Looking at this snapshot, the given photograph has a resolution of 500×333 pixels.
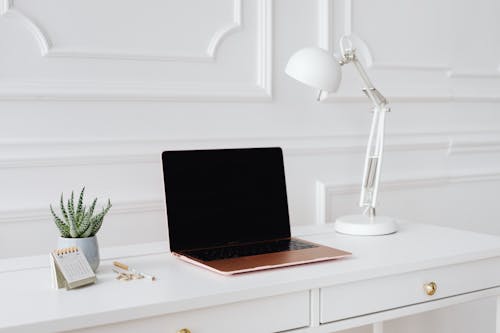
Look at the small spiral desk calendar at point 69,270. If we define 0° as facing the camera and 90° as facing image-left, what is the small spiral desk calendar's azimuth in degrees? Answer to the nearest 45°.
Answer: approximately 315°

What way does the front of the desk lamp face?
to the viewer's left

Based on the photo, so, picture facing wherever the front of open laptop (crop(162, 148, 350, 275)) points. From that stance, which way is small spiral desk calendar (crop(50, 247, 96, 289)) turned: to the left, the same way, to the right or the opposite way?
the same way

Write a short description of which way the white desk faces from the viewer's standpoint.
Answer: facing the viewer and to the right of the viewer

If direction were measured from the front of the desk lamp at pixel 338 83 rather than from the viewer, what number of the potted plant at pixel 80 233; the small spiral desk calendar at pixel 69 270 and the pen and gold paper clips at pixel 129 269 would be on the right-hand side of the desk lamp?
0

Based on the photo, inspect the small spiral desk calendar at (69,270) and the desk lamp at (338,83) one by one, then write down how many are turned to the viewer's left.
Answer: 1

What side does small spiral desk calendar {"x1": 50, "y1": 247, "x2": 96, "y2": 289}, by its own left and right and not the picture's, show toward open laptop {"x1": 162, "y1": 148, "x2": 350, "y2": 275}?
left
